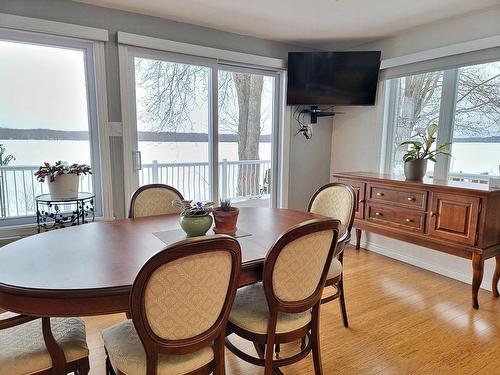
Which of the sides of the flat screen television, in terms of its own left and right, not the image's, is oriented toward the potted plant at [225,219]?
front

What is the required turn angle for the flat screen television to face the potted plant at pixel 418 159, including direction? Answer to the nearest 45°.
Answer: approximately 45° to its left

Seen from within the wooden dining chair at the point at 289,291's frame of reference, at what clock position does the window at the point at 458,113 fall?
The window is roughly at 3 o'clock from the wooden dining chair.

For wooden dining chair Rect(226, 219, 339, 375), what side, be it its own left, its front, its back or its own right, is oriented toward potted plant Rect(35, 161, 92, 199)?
front

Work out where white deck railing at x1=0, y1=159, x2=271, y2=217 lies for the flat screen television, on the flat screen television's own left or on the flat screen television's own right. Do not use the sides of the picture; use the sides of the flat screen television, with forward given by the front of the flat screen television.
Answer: on the flat screen television's own right

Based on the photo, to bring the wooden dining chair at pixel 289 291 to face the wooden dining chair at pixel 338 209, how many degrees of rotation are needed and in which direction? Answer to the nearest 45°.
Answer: approximately 45° to its right

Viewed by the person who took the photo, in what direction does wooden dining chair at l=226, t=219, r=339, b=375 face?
facing away from the viewer and to the left of the viewer

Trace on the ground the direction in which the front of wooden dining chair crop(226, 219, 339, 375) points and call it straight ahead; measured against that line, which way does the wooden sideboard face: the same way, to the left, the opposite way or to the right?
to the left

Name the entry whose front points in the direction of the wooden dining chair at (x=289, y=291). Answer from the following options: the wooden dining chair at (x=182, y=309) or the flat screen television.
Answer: the flat screen television

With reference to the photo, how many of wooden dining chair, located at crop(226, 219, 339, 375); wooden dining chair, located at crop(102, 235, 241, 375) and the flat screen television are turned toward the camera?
1

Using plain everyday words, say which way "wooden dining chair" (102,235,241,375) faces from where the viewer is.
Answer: facing away from the viewer and to the left of the viewer
